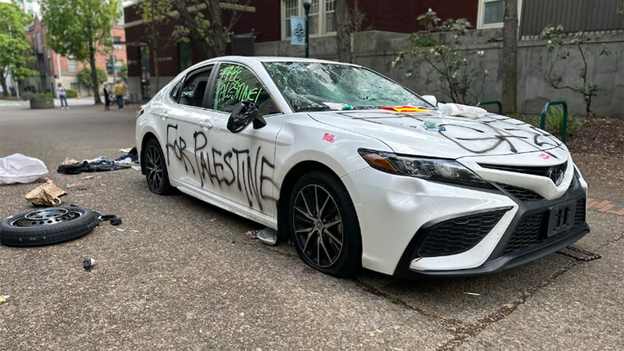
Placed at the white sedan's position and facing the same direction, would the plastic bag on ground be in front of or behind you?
behind

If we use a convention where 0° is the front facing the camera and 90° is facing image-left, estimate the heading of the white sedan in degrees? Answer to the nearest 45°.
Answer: approximately 315°

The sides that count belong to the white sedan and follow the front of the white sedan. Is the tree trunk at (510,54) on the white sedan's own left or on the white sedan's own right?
on the white sedan's own left

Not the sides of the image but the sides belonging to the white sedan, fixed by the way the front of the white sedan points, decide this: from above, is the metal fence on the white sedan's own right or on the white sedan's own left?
on the white sedan's own left

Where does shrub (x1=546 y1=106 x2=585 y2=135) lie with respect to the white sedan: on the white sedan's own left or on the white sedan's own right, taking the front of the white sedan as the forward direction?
on the white sedan's own left

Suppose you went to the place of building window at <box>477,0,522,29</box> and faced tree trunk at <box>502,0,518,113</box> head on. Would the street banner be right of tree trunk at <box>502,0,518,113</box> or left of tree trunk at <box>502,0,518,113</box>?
right

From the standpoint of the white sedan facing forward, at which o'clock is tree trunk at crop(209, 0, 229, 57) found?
The tree trunk is roughly at 7 o'clock from the white sedan.

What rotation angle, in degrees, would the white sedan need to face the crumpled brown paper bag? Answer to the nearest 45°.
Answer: approximately 180°

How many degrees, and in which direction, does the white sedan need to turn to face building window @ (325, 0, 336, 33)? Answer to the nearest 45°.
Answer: approximately 135° to its left

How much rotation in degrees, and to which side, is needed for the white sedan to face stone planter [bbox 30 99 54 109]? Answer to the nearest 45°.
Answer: approximately 180°

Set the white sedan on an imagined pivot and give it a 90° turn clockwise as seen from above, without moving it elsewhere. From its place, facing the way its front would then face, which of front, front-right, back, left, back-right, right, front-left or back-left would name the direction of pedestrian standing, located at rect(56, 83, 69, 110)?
right

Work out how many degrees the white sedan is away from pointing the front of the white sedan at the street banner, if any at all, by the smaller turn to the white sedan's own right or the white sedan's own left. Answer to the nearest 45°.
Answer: approximately 135° to the white sedan's own left
